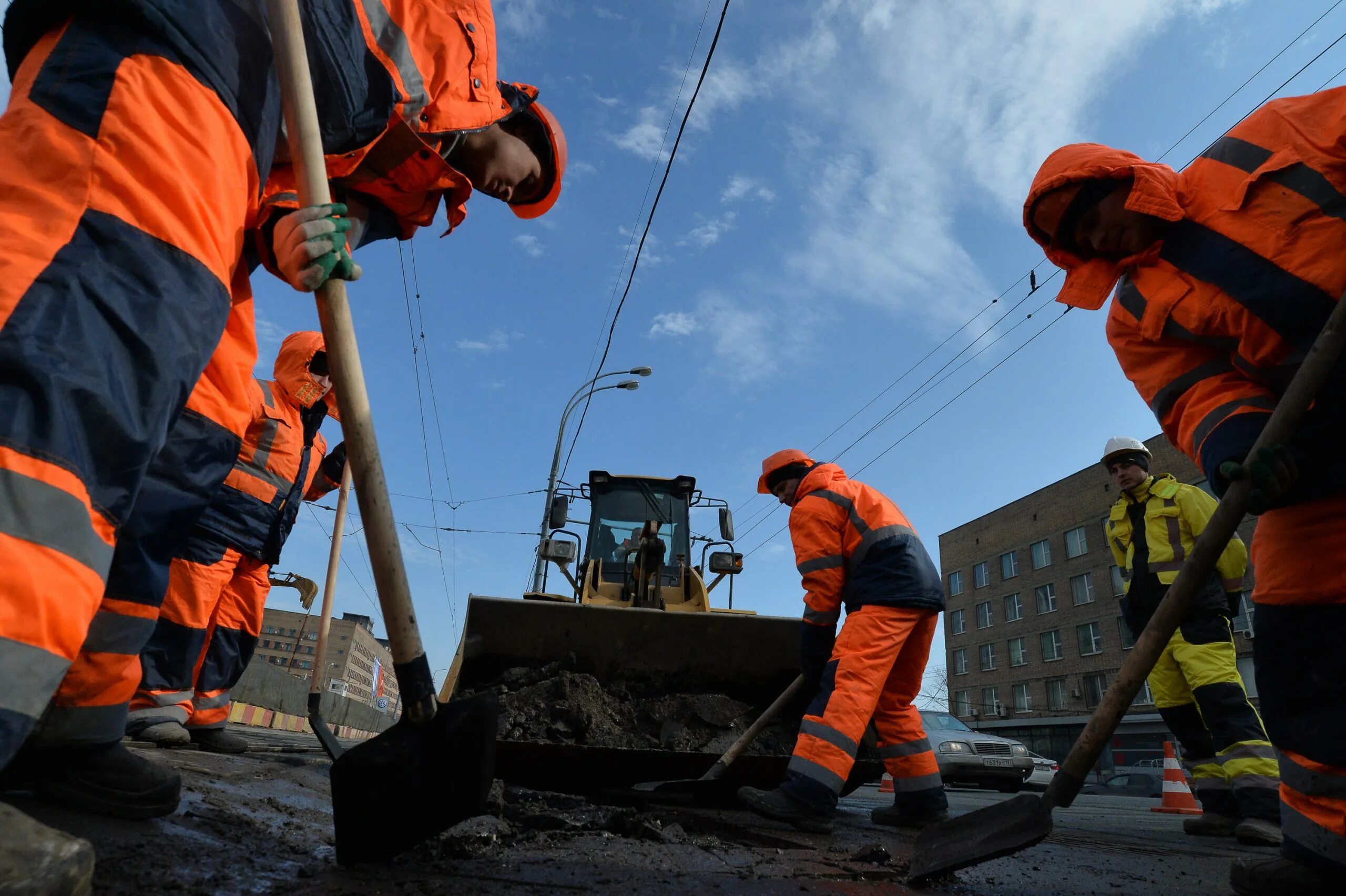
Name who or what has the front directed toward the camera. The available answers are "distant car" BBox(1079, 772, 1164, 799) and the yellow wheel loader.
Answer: the yellow wheel loader

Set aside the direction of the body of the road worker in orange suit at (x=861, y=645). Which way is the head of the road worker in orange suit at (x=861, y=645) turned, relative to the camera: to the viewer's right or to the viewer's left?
to the viewer's left

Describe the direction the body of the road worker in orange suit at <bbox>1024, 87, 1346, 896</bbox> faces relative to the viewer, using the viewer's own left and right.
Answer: facing the viewer and to the left of the viewer

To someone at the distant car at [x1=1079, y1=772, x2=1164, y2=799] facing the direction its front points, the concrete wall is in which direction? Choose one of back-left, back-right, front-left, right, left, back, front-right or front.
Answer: front-left

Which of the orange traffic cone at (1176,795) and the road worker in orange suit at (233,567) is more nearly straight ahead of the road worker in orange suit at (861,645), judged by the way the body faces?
the road worker in orange suit

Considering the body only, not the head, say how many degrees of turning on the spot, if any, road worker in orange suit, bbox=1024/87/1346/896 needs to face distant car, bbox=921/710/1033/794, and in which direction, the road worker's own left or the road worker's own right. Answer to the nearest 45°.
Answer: approximately 135° to the road worker's own right

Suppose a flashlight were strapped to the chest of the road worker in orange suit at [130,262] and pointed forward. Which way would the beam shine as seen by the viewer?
to the viewer's right

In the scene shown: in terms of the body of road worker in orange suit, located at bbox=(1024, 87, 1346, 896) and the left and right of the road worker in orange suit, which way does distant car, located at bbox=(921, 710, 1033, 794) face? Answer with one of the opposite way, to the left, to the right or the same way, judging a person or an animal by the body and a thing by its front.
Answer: to the left

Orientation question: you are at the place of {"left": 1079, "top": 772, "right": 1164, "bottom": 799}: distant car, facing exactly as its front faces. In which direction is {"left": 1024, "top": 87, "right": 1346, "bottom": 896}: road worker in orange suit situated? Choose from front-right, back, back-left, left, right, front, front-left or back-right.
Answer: left

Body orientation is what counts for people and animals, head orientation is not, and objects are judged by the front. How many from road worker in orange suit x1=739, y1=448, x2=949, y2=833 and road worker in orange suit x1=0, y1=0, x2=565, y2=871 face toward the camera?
0

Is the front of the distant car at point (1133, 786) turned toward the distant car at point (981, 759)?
no

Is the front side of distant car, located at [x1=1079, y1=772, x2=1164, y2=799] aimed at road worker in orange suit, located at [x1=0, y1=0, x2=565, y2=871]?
no

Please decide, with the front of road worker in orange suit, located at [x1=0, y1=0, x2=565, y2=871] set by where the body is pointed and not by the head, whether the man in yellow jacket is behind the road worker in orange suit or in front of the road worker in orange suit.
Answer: in front

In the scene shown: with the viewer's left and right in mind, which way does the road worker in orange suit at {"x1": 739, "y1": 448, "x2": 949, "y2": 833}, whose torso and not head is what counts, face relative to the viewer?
facing to the left of the viewer

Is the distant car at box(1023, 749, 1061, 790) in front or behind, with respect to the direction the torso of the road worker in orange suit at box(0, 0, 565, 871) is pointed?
in front

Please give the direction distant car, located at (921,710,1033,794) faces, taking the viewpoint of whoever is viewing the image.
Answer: facing the viewer and to the right of the viewer

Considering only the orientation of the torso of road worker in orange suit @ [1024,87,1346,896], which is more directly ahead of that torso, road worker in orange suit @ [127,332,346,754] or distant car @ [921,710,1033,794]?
the road worker in orange suit

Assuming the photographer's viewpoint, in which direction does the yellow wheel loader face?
facing the viewer

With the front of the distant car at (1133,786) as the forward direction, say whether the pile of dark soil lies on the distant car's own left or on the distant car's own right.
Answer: on the distant car's own left
